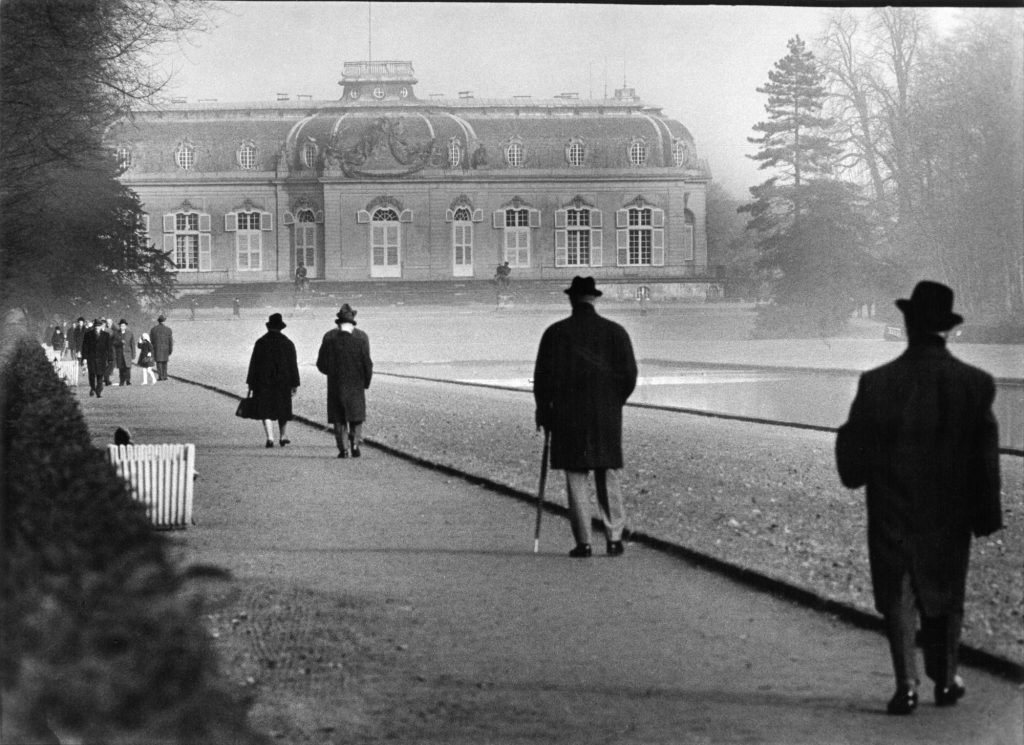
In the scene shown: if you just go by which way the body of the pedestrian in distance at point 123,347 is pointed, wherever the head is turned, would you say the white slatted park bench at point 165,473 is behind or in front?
in front

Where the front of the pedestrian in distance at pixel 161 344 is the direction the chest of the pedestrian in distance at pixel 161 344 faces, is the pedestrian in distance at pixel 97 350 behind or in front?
behind

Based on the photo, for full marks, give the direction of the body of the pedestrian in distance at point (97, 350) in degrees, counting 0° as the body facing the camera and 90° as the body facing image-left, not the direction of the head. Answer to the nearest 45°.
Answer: approximately 0°

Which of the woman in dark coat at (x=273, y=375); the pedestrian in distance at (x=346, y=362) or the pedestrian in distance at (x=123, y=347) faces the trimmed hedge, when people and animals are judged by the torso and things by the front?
the pedestrian in distance at (x=123, y=347)

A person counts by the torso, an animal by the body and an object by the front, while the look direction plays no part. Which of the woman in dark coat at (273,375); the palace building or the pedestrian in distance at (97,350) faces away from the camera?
the woman in dark coat

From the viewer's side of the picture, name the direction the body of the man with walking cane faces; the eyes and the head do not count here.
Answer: away from the camera

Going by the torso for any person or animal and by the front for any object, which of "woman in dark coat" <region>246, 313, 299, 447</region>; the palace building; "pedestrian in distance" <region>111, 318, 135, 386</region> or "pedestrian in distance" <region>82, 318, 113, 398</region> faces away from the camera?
the woman in dark coat

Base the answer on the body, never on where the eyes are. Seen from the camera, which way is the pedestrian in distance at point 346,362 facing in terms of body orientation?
away from the camera

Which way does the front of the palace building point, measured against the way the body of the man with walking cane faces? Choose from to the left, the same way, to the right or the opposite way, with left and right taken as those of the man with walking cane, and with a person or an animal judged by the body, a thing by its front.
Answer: the opposite way
